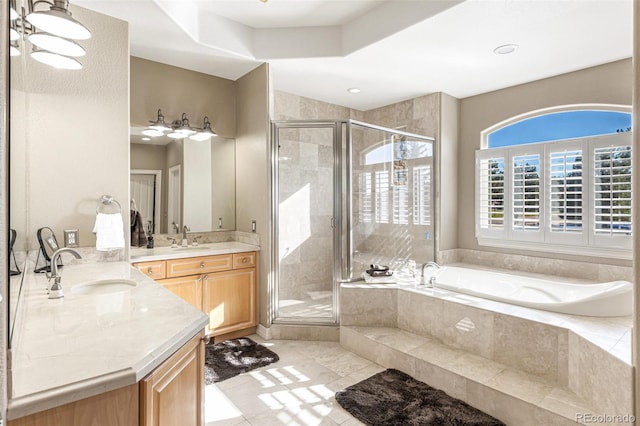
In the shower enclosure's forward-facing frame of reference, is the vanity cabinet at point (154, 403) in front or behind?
in front

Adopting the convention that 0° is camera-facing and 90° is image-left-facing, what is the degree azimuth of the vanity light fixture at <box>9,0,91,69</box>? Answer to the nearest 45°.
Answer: approximately 270°

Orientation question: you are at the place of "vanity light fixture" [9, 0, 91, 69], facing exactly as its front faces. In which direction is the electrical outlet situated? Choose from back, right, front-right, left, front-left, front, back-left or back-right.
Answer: left

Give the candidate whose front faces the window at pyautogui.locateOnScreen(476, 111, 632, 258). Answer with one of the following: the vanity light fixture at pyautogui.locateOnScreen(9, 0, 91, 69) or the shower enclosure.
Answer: the vanity light fixture

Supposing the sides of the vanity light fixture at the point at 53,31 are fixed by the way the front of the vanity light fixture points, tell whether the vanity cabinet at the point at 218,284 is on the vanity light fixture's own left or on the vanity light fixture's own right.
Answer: on the vanity light fixture's own left

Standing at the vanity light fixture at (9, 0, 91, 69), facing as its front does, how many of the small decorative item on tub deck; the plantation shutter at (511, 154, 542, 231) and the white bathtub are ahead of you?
3

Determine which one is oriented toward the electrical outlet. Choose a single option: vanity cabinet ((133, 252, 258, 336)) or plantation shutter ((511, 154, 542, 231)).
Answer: the plantation shutter
